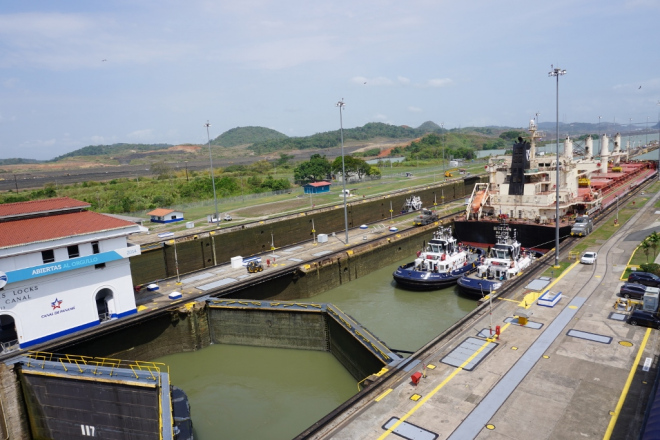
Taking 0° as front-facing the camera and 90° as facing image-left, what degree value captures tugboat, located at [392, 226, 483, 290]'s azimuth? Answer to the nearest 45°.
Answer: approximately 45°

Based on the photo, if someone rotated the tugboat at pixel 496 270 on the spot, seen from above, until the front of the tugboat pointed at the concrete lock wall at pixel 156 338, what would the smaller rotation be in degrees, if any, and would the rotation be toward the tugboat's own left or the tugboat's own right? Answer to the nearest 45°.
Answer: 0° — it already faces it

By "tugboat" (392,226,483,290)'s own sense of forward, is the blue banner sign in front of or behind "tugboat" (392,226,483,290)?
in front

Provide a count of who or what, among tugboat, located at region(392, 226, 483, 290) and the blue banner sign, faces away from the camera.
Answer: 0

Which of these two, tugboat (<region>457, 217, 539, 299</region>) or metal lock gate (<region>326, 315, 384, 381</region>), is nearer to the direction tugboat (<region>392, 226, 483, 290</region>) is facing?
the metal lock gate

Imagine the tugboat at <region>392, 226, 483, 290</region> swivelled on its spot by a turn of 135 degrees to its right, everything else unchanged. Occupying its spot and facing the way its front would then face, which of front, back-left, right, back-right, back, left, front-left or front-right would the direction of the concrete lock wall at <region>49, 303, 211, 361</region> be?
back-left

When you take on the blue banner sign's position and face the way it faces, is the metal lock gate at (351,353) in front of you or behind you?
in front

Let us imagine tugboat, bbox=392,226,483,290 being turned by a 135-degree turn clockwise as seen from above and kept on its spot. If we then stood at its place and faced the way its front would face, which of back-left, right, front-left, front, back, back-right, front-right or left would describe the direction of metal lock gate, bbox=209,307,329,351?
back-left

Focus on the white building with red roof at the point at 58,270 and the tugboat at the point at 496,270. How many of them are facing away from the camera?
0

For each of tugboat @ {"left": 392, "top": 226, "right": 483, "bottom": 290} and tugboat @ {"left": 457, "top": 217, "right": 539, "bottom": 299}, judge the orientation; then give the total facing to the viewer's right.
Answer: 0

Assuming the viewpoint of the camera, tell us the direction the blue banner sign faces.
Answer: facing the viewer and to the right of the viewer

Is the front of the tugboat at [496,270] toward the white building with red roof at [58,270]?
yes

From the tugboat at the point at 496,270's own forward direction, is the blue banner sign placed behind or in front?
in front

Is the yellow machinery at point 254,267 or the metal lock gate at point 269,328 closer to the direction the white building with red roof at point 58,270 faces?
the metal lock gate
